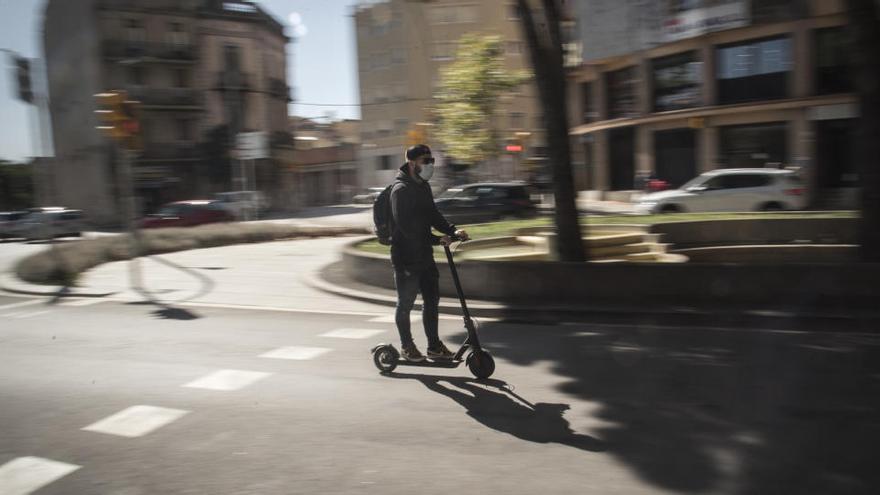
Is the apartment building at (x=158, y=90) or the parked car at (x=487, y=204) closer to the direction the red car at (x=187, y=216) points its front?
the apartment building

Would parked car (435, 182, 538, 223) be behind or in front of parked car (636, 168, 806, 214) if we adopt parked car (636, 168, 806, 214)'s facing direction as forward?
in front

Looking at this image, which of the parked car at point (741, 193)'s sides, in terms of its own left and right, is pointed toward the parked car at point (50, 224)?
front

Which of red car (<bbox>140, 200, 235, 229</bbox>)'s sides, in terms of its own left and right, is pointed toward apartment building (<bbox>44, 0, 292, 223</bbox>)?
right

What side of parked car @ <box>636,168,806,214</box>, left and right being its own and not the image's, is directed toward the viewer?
left

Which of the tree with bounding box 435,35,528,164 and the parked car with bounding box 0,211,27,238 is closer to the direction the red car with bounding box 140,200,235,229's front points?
the parked car

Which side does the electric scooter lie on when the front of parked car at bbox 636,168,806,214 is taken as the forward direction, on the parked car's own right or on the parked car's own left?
on the parked car's own left

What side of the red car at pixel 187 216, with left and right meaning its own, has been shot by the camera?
left
